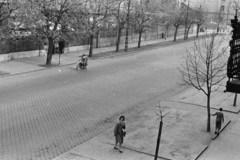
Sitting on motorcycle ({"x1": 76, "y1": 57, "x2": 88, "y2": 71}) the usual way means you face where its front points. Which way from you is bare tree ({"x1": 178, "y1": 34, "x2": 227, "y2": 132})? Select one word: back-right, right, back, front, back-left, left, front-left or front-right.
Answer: left

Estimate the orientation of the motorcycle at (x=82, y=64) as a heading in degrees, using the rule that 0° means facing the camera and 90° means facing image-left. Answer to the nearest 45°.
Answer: approximately 45°

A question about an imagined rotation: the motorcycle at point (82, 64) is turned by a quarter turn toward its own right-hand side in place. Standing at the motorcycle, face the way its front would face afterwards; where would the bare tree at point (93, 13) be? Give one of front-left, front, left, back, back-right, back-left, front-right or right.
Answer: front-right

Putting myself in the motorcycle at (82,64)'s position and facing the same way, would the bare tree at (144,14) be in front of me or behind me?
behind
